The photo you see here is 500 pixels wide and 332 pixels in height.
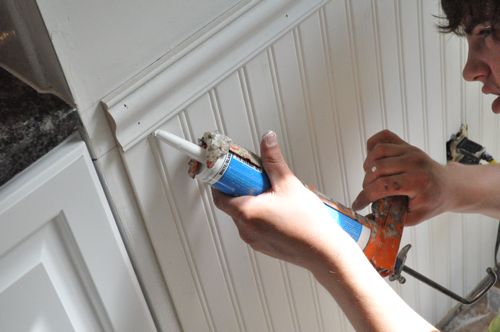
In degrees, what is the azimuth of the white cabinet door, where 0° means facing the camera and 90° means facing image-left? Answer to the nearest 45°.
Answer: approximately 0°
